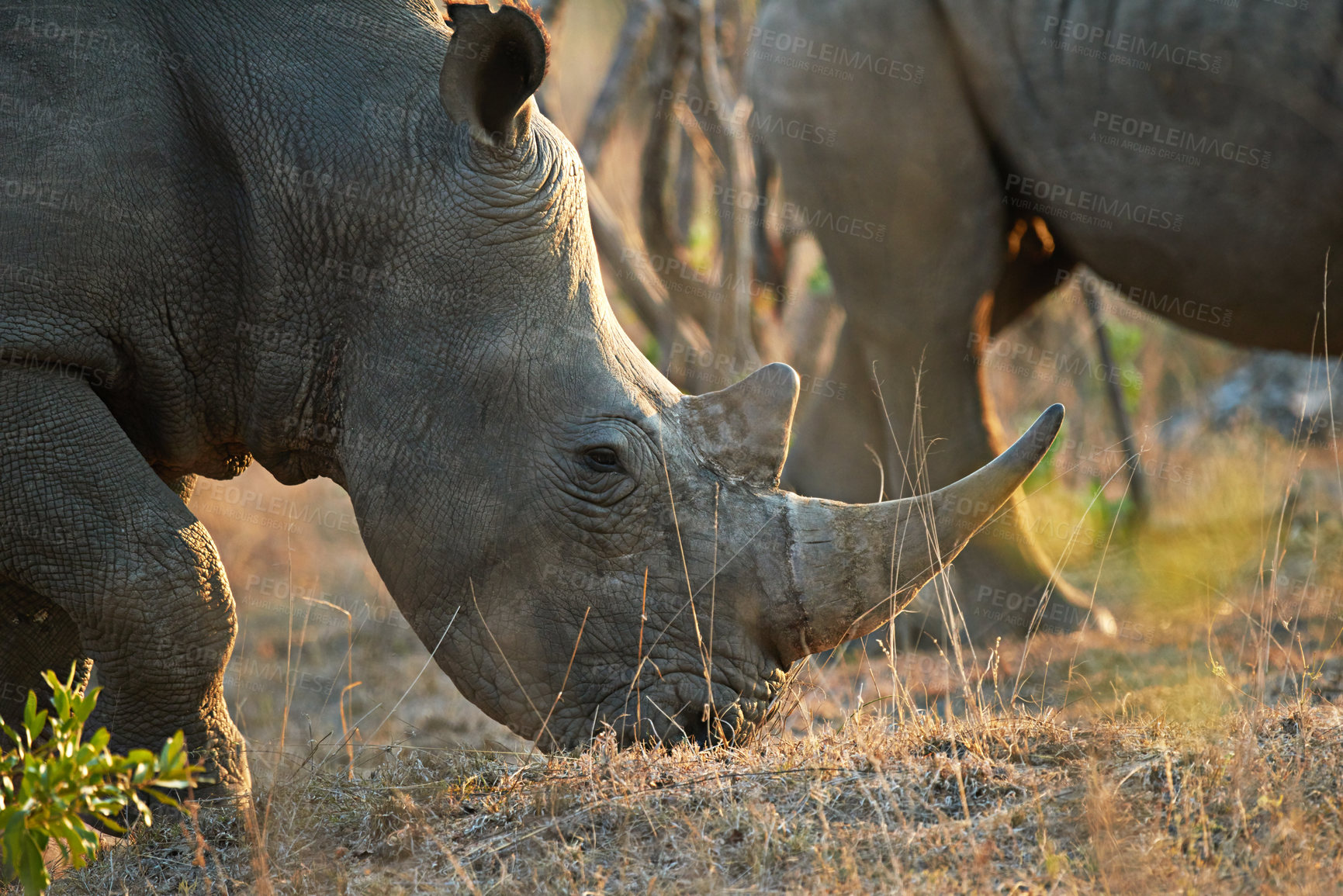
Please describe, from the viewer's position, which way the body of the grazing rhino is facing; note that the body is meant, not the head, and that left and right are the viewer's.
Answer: facing to the right of the viewer

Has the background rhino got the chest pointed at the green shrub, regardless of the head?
no

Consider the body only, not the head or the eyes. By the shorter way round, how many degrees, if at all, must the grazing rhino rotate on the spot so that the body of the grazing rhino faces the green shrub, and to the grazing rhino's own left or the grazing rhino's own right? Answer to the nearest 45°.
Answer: approximately 90° to the grazing rhino's own right

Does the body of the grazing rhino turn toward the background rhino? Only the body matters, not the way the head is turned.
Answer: no
